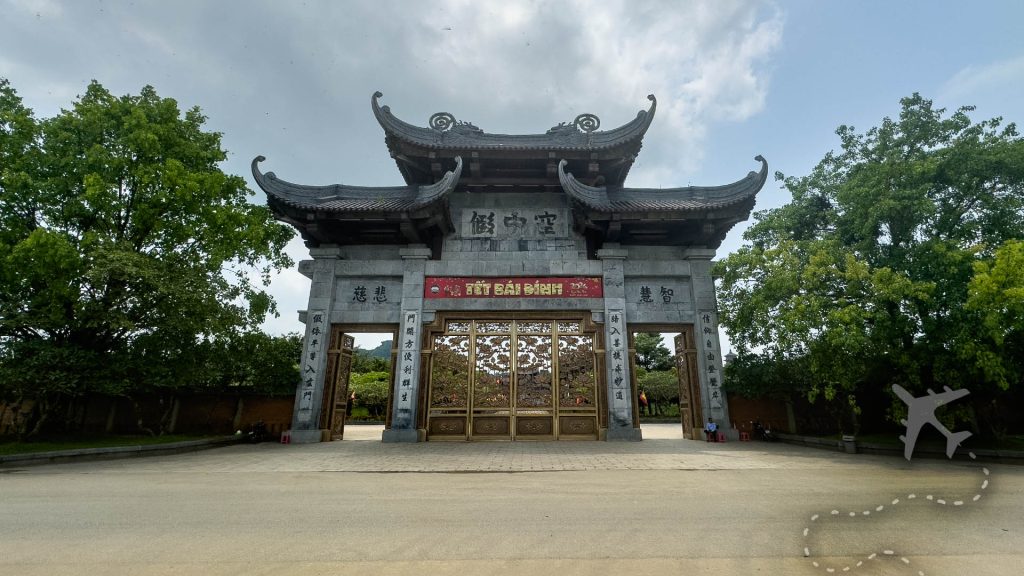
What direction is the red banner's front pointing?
toward the camera

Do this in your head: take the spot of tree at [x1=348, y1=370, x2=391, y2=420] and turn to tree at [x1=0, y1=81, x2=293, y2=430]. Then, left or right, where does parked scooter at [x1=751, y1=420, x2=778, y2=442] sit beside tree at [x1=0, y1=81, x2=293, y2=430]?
left

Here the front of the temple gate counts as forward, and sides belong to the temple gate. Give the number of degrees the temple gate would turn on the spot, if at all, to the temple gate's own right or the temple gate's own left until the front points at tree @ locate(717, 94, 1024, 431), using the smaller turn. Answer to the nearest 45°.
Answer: approximately 45° to the temple gate's own left

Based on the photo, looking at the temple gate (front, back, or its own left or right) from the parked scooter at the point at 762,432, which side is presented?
left

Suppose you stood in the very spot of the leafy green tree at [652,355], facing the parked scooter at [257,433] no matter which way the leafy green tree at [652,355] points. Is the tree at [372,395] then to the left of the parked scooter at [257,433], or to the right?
right

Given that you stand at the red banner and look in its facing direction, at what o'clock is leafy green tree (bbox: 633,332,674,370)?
The leafy green tree is roughly at 7 o'clock from the red banner.

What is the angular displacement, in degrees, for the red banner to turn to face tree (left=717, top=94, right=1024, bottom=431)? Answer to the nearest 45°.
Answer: approximately 45° to its left

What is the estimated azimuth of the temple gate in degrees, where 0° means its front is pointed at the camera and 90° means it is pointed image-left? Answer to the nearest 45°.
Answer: approximately 0°

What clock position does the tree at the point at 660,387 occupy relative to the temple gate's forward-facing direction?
The tree is roughly at 7 o'clock from the temple gate.

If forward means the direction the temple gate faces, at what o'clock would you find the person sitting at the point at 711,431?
The person sitting is roughly at 9 o'clock from the temple gate.

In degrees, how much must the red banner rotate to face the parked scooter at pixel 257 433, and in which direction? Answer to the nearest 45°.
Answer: approximately 90° to its right

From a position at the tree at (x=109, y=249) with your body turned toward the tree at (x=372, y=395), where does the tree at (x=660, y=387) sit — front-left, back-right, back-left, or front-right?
front-right

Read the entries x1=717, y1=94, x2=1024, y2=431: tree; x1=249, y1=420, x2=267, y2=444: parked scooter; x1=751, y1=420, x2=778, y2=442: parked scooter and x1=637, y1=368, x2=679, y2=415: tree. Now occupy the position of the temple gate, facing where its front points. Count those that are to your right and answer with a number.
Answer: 1

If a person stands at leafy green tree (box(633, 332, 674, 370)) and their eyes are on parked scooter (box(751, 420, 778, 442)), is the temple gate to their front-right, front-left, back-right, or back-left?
front-right

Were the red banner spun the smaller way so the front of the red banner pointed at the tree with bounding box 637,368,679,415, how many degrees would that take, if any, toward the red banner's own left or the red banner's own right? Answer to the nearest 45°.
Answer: approximately 135° to the red banner's own left

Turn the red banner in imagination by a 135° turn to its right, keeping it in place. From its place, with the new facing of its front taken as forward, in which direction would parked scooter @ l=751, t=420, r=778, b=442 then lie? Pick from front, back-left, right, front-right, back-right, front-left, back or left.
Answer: back-right
